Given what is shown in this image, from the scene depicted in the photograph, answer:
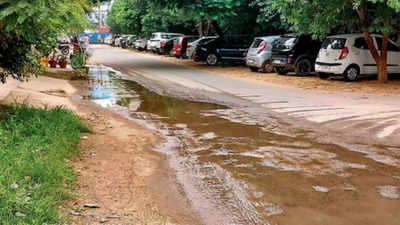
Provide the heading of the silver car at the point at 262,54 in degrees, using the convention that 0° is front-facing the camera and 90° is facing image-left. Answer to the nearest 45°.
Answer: approximately 225°

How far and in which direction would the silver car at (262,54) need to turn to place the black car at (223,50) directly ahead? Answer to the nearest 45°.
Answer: approximately 90° to its left

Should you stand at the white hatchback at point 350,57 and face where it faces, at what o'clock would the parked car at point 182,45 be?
The parked car is roughly at 9 o'clock from the white hatchback.

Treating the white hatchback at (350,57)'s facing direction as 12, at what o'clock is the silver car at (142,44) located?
The silver car is roughly at 9 o'clock from the white hatchback.

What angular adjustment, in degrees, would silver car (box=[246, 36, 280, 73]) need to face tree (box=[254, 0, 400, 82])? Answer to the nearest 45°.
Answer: approximately 90° to its right

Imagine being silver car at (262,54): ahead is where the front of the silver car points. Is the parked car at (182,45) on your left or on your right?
on your left

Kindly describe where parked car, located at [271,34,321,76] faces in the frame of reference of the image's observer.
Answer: facing away from the viewer and to the right of the viewer
